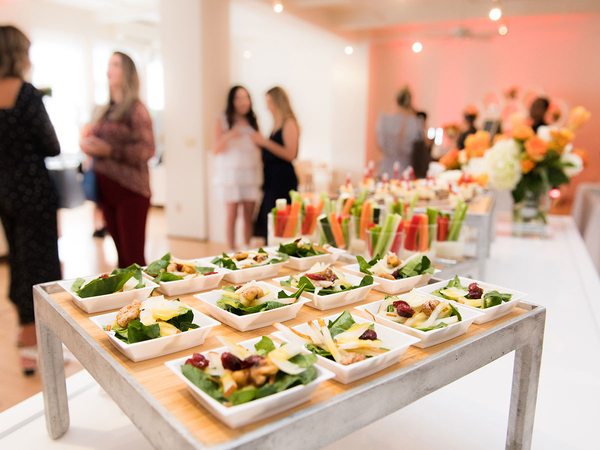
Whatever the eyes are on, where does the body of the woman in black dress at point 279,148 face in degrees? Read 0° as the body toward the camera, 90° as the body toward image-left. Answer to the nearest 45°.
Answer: approximately 90°

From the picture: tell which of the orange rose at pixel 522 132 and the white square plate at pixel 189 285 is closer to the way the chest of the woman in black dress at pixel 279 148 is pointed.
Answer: the white square plate

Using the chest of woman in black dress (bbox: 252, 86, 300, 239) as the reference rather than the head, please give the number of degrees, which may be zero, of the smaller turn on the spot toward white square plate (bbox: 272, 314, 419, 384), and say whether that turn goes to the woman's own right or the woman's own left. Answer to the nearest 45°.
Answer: approximately 90° to the woman's own left

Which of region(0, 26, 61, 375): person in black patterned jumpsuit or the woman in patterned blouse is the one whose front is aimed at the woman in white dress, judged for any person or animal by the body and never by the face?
the person in black patterned jumpsuit

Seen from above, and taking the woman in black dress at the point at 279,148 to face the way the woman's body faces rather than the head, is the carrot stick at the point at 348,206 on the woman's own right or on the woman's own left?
on the woman's own left

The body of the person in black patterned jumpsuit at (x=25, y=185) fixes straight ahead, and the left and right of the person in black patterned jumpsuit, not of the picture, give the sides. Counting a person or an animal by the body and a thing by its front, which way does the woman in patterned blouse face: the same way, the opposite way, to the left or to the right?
the opposite way

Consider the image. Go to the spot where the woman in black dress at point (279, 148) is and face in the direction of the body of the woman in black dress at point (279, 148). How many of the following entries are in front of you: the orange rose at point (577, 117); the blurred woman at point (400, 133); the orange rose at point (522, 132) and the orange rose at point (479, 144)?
0

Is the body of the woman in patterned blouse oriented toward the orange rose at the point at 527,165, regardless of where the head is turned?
no

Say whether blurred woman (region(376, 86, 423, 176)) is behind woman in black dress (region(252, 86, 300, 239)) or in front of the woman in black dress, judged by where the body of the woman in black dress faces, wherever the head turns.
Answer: behind

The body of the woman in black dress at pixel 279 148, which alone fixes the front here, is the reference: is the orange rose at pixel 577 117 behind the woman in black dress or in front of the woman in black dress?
behind

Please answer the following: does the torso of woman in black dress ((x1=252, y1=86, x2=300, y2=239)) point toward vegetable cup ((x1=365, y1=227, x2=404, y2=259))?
no

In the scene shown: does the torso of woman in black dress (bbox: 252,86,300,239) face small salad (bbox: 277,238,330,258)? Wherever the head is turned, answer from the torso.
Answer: no

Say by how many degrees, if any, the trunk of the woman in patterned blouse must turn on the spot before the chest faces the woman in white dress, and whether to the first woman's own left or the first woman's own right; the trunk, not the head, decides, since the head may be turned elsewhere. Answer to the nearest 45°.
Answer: approximately 180°

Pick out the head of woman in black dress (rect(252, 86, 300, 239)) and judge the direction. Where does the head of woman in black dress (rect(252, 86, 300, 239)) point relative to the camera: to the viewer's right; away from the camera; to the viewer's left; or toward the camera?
to the viewer's left

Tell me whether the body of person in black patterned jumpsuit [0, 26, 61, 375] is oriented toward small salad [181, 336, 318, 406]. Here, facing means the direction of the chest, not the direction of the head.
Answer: no
